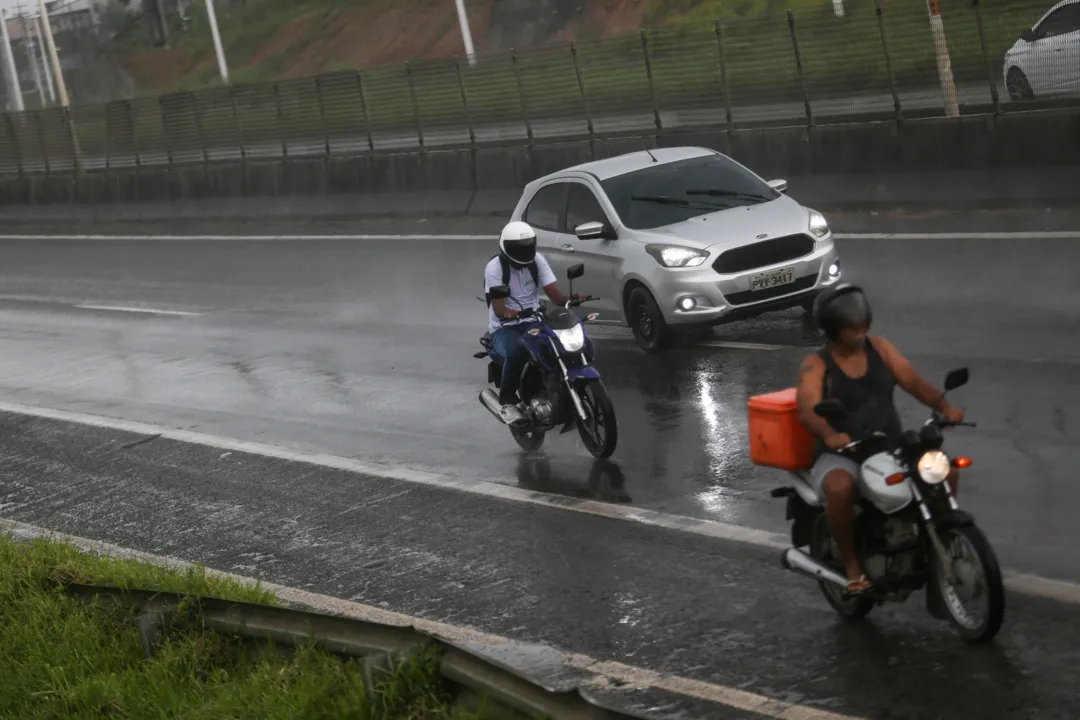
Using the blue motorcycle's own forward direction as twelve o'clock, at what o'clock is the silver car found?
The silver car is roughly at 8 o'clock from the blue motorcycle.

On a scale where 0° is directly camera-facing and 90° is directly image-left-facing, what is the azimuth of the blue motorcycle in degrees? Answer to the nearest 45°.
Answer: approximately 315°

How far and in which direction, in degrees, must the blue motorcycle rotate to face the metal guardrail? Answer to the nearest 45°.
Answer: approximately 45° to its right

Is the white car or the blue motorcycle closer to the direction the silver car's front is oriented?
the blue motorcycle

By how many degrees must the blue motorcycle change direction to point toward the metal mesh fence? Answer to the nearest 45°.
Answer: approximately 135° to its left

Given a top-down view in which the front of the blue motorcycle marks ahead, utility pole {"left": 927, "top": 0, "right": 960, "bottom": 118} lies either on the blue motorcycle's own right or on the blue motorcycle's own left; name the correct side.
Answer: on the blue motorcycle's own left

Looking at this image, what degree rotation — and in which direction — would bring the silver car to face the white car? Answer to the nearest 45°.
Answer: approximately 90° to its left

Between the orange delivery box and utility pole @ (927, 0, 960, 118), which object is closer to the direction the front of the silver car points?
the orange delivery box

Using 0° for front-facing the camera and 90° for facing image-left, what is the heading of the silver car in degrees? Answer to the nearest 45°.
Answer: approximately 315°
